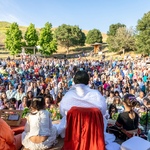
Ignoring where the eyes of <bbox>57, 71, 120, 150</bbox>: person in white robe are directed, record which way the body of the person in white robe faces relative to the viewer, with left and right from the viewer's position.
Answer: facing away from the viewer

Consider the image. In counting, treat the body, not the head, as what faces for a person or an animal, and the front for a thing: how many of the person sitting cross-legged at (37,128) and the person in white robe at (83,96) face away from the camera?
2

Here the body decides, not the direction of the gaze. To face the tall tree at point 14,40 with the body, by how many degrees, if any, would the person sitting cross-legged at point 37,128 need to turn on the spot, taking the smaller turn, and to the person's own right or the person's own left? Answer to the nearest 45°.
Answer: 0° — they already face it

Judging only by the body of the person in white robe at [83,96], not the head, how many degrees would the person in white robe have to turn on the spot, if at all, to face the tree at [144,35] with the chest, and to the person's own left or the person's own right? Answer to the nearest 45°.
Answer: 0° — they already face it

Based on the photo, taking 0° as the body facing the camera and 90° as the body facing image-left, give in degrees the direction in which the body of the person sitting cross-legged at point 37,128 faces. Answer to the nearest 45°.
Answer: approximately 180°
